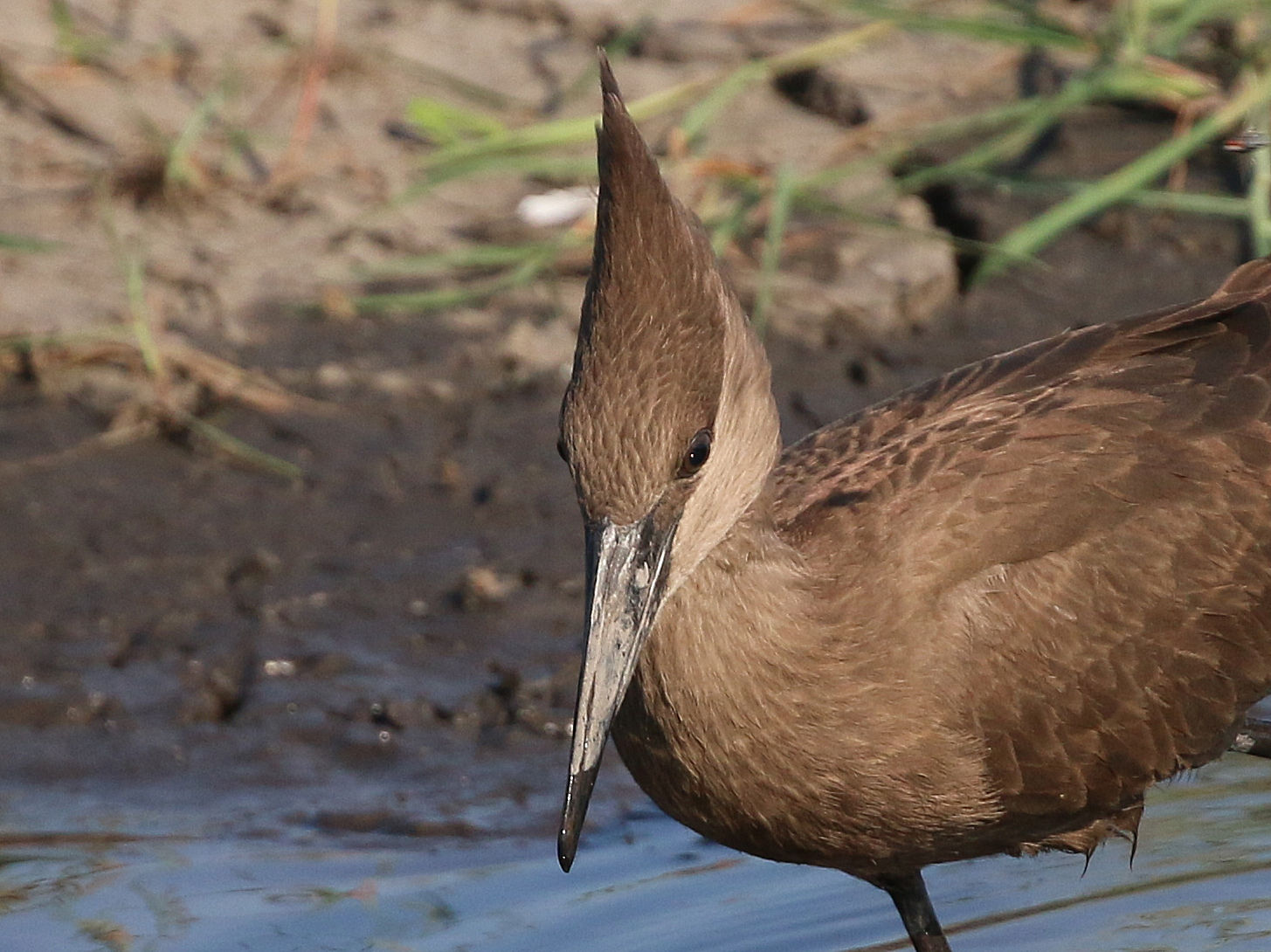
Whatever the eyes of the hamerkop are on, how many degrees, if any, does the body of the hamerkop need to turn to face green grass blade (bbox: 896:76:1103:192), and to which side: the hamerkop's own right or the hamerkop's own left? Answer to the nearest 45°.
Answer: approximately 135° to the hamerkop's own right

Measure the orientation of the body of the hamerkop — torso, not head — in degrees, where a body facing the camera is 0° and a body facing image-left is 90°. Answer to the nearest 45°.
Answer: approximately 45°

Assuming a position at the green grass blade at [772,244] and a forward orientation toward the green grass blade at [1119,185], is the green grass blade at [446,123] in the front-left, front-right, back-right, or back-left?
back-left
